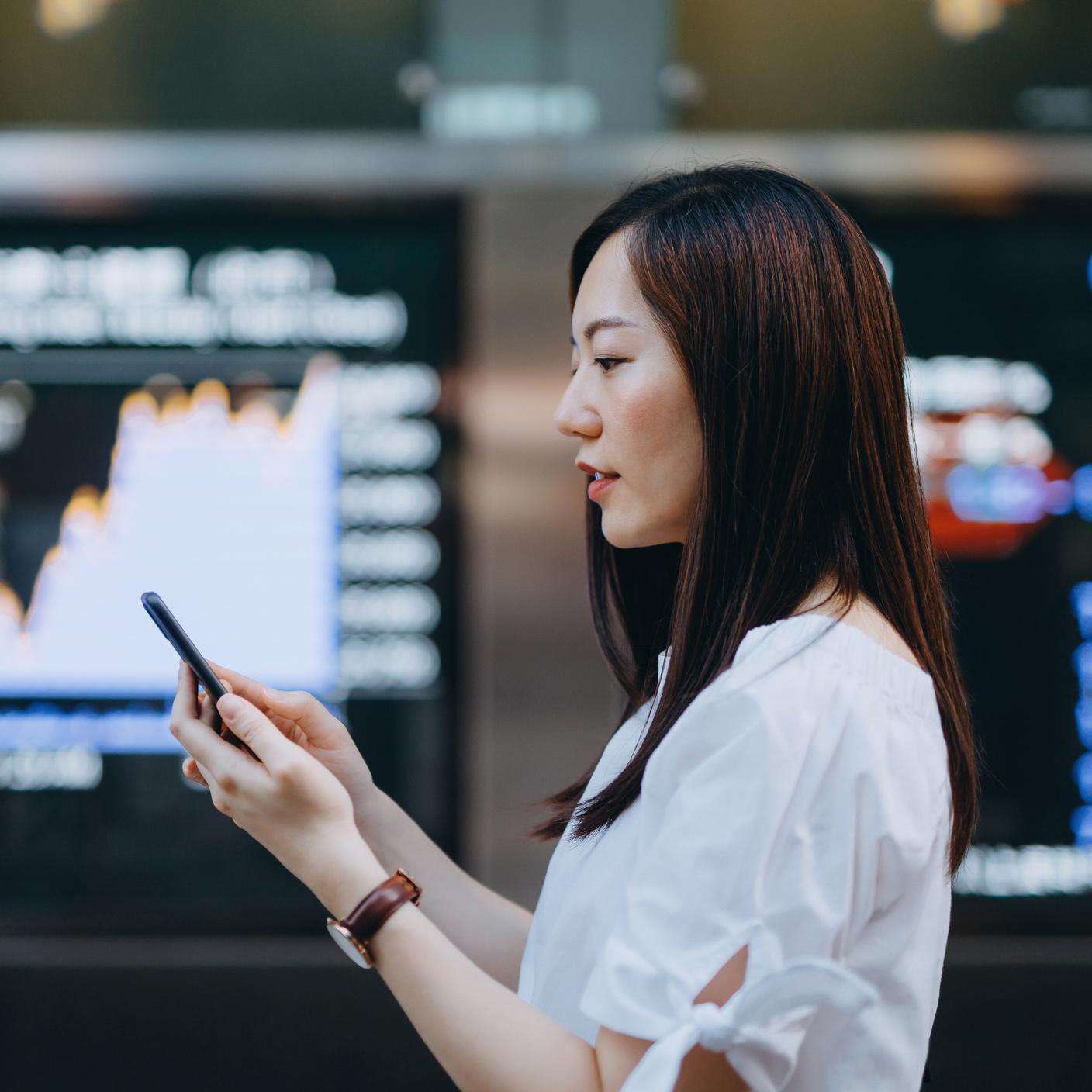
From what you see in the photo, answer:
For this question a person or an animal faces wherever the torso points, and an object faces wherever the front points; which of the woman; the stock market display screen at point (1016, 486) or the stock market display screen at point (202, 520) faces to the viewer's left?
the woman

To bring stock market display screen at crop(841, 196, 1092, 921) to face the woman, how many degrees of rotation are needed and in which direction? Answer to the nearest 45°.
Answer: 0° — it already faces them

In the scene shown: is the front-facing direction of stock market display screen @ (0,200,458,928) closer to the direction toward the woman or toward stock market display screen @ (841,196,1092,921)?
the woman

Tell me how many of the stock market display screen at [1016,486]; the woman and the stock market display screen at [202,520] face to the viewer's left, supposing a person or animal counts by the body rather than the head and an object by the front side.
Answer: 1

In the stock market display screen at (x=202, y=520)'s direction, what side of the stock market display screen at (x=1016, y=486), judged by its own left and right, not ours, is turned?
right

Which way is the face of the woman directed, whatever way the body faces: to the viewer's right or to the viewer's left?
to the viewer's left

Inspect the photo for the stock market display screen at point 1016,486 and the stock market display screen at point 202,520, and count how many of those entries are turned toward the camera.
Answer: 2

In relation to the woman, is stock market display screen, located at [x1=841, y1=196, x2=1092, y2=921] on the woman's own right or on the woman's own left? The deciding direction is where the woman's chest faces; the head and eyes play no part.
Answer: on the woman's own right

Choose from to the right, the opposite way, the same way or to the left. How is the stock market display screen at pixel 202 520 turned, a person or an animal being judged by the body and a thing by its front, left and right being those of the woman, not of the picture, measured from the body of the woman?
to the left

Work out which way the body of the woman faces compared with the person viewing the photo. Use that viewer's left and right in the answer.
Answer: facing to the left of the viewer

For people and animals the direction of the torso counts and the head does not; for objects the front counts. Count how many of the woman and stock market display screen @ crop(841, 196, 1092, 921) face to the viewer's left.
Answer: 1

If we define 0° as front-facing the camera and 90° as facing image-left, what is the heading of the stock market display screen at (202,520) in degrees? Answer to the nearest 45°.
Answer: approximately 0°

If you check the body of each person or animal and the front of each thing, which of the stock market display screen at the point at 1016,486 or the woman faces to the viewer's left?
the woman
